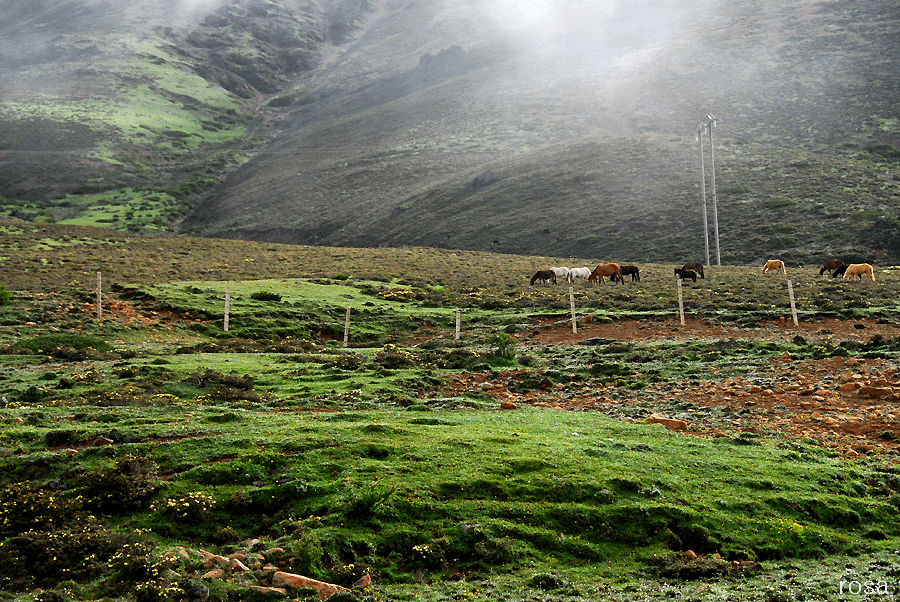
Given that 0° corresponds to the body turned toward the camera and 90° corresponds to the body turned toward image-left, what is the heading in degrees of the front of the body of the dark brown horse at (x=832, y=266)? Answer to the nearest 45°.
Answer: approximately 90°

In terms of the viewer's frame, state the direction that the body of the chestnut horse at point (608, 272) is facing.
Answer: to the viewer's left

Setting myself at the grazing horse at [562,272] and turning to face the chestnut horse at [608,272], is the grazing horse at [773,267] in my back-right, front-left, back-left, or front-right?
front-left

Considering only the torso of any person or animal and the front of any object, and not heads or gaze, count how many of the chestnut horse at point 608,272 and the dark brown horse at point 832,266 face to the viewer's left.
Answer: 2

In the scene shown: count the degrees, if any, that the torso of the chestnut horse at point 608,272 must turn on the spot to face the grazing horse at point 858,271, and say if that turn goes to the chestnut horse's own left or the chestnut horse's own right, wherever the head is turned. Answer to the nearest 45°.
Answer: approximately 180°

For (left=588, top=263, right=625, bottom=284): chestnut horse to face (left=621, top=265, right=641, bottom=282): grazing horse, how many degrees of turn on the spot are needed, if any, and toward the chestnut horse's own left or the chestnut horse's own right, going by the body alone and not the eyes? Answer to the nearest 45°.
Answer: approximately 180°

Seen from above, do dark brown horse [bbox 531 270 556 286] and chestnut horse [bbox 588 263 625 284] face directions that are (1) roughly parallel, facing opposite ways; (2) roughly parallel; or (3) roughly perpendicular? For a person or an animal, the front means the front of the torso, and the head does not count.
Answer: roughly parallel

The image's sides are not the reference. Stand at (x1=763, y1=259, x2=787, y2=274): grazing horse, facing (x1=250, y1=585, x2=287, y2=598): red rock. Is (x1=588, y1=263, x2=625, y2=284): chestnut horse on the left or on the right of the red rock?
right

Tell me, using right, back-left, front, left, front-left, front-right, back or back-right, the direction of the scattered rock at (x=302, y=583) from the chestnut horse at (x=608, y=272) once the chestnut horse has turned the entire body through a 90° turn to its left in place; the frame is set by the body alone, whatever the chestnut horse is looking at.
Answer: front

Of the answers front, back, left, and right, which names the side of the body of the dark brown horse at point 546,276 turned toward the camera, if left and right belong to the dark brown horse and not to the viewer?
left
